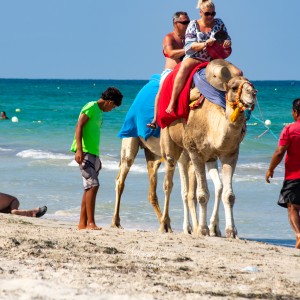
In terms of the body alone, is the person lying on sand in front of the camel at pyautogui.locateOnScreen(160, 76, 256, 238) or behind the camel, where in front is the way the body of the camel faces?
behind

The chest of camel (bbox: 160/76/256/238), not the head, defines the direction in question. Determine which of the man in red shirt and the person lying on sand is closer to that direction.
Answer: the man in red shirt

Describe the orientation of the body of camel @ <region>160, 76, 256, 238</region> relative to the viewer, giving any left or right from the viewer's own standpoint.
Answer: facing the viewer and to the right of the viewer

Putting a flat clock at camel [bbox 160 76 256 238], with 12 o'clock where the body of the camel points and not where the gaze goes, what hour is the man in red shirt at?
The man in red shirt is roughly at 11 o'clock from the camel.

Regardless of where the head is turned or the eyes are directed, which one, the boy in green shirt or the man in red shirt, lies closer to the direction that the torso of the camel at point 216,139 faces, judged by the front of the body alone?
the man in red shirt

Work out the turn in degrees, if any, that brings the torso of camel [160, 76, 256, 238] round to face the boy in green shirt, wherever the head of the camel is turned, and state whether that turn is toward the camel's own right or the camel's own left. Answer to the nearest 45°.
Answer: approximately 135° to the camel's own right
